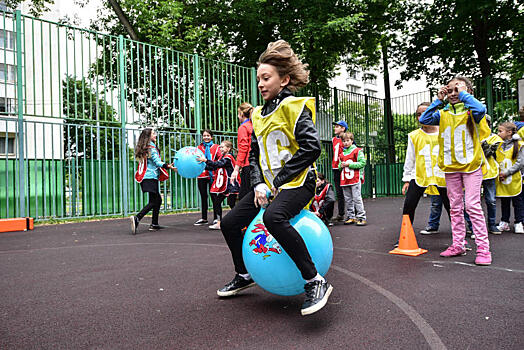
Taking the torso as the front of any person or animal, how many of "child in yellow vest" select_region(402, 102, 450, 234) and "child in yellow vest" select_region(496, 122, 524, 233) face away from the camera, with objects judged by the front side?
0

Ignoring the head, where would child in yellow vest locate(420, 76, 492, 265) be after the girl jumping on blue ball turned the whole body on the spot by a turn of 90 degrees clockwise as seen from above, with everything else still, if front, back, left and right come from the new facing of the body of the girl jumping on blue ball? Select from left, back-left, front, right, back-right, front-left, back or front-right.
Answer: right

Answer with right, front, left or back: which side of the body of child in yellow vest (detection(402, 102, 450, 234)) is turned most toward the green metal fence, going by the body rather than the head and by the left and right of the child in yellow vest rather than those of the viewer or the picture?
right

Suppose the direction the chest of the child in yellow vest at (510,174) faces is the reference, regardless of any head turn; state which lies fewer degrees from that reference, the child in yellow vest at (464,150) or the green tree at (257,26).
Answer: the child in yellow vest

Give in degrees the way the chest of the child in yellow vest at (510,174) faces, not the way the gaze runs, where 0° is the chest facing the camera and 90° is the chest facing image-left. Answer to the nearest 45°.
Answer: approximately 45°

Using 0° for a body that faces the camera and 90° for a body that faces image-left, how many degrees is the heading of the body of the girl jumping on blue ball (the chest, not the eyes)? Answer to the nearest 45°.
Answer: approximately 45°

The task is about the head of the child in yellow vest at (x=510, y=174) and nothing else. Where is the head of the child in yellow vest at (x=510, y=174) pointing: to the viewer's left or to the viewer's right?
to the viewer's left

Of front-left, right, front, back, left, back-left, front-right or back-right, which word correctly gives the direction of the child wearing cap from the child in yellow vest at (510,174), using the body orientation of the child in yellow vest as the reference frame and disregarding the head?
front-right

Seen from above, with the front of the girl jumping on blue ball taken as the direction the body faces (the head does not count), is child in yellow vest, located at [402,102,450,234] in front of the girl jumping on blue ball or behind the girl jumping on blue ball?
behind
